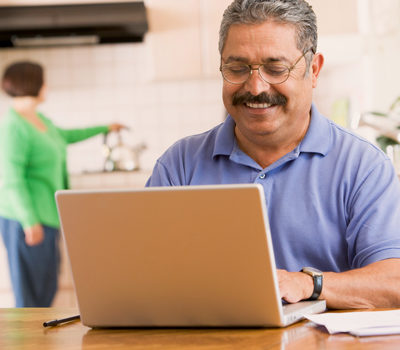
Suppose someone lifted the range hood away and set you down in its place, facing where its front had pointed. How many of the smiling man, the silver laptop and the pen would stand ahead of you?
3

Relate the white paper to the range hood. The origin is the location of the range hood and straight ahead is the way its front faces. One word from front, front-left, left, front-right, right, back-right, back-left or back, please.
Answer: front

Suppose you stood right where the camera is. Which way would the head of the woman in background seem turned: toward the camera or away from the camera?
away from the camera

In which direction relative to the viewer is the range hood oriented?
toward the camera

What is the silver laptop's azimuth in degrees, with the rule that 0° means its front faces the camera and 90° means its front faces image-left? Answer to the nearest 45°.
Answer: approximately 225°

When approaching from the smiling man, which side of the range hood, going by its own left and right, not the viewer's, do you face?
front

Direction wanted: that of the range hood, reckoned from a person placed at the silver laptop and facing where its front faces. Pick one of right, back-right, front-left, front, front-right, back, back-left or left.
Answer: front-left

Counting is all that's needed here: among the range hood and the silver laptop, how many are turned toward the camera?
1

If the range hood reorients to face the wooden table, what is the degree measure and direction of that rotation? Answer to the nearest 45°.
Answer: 0° — it already faces it

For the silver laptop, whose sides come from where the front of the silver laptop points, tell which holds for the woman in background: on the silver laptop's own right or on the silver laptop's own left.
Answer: on the silver laptop's own left

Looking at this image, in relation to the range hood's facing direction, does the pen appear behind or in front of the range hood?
in front
